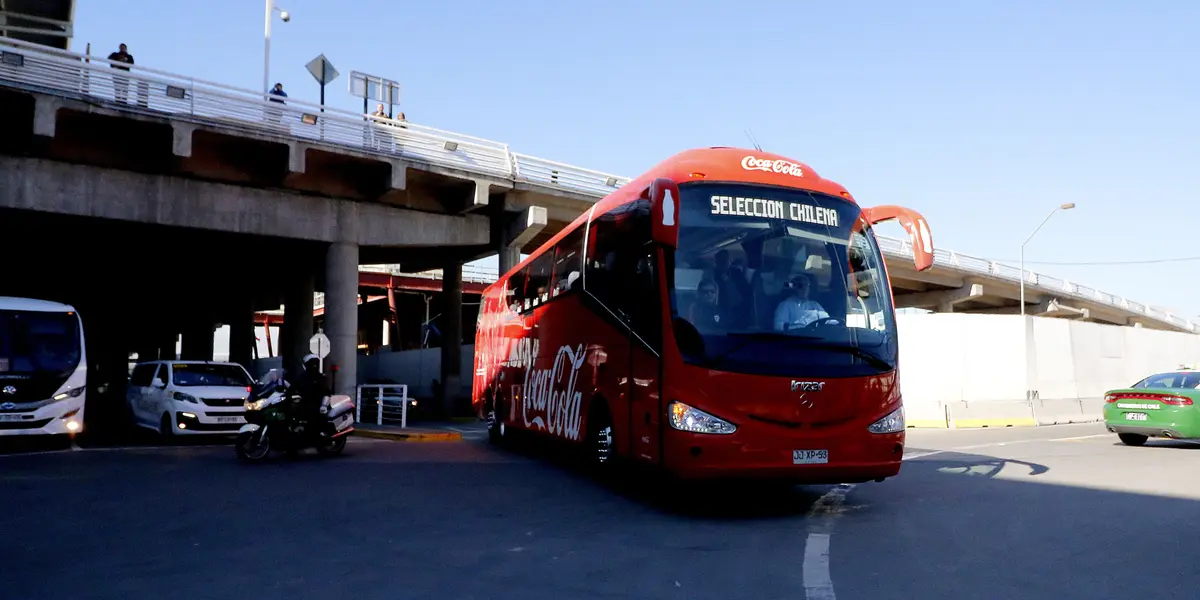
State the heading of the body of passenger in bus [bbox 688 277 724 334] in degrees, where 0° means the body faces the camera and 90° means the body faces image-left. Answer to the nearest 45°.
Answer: approximately 315°

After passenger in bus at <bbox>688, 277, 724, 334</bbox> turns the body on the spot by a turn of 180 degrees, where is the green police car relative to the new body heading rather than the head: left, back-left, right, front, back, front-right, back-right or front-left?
right

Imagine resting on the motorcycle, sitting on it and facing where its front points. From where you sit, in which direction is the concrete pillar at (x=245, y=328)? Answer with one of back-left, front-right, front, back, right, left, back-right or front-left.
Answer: back-right

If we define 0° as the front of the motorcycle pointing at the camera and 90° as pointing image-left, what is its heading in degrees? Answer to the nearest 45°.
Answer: approximately 45°

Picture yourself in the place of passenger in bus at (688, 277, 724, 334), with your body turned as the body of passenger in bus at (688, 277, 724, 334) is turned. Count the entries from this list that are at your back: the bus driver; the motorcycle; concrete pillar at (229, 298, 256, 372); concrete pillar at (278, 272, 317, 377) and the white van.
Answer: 4

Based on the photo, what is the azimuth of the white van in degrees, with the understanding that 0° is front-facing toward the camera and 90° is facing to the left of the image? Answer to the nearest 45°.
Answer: approximately 315°

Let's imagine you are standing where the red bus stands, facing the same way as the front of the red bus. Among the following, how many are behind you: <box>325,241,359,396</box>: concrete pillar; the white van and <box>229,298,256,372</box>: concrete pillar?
3

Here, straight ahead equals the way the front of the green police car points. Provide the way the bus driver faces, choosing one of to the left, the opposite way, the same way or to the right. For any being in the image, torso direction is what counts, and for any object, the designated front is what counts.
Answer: to the right

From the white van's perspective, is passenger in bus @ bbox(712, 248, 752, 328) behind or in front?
in front
